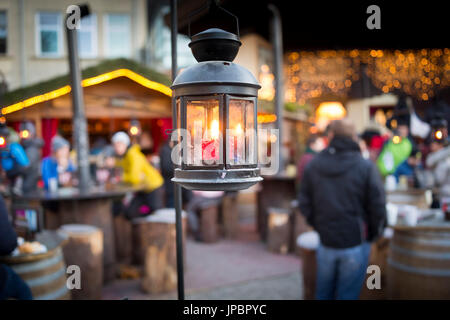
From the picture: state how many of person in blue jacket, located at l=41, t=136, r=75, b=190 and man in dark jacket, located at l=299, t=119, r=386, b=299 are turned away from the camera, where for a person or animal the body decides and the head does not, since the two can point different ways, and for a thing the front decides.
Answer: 1

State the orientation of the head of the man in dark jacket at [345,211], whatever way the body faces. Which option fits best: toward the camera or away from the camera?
away from the camera

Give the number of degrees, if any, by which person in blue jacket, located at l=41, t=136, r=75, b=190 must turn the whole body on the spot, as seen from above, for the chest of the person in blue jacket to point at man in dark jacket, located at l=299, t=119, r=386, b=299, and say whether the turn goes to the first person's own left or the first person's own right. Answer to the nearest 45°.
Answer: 0° — they already face them

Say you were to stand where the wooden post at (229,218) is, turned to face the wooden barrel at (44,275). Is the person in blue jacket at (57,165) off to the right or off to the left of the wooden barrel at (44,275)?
right

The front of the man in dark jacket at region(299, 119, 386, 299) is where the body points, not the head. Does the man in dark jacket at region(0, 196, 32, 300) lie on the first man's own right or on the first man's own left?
on the first man's own left

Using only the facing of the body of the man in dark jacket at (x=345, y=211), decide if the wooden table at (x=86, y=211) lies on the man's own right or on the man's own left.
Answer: on the man's own left

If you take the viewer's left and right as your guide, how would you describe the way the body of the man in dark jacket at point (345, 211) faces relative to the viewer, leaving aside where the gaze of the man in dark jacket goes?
facing away from the viewer

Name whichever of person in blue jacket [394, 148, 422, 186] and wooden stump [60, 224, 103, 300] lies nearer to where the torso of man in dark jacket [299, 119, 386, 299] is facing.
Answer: the person in blue jacket

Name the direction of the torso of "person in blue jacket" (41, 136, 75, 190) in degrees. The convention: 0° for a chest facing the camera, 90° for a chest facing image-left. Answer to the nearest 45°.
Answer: approximately 315°

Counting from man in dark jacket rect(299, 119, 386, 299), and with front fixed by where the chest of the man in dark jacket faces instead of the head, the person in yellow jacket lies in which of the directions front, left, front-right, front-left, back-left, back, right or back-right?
front-left

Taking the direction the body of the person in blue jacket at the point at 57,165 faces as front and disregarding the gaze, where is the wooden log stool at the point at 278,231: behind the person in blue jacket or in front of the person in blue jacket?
in front

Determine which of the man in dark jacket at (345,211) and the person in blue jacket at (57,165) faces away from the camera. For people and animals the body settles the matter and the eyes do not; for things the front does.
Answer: the man in dark jacket
